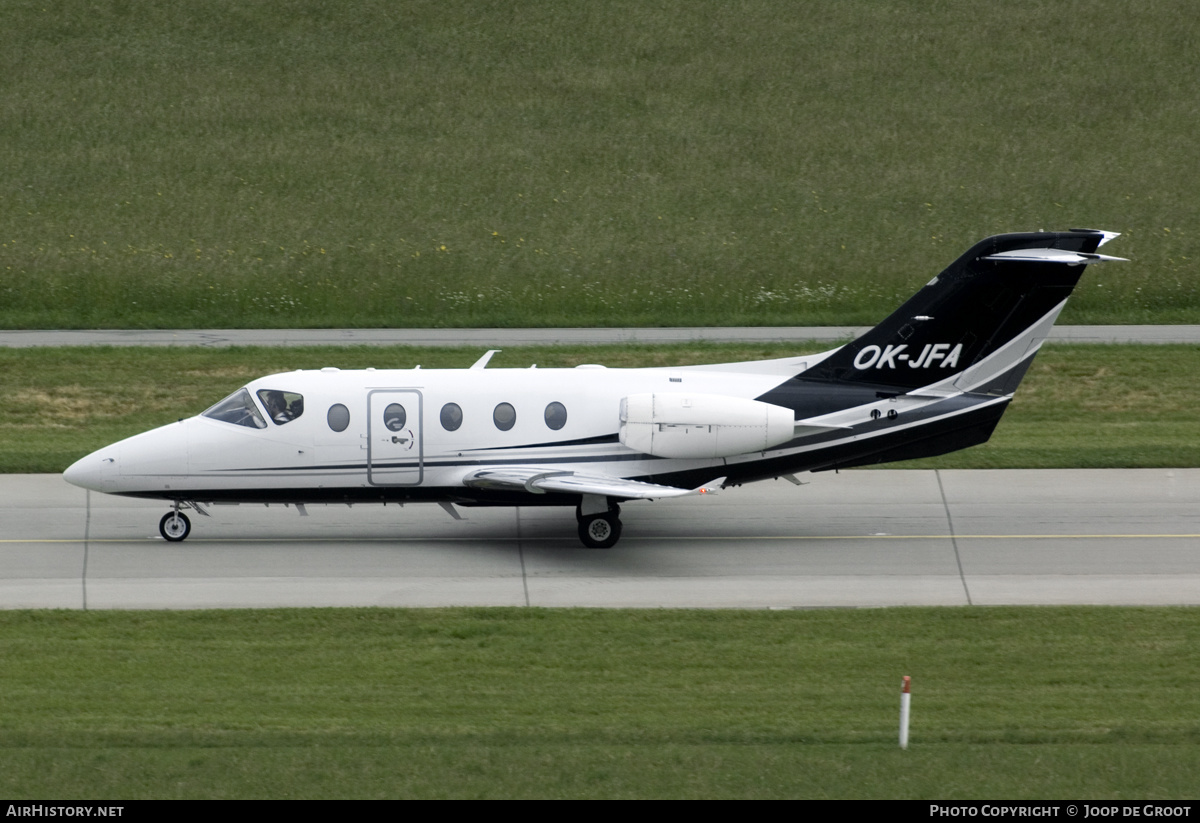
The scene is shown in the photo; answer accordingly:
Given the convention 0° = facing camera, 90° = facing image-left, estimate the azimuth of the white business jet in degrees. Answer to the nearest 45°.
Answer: approximately 90°
